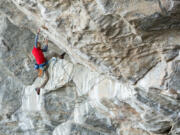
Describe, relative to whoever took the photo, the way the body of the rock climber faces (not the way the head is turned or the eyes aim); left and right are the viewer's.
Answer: facing away from the viewer and to the right of the viewer
